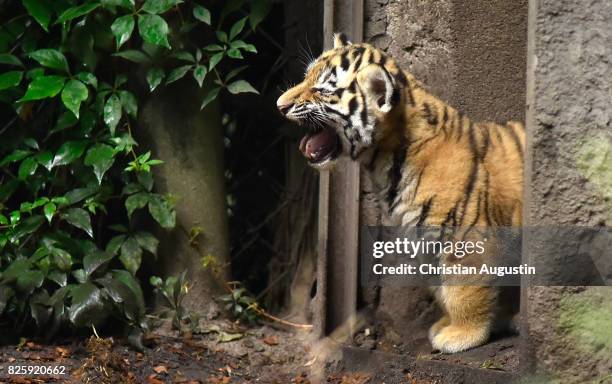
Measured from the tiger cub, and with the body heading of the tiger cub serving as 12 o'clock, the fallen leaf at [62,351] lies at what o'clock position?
The fallen leaf is roughly at 12 o'clock from the tiger cub.

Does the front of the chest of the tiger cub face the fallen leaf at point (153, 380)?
yes

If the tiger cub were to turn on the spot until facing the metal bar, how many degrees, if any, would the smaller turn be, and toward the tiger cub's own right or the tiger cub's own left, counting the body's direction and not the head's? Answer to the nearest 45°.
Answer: approximately 45° to the tiger cub's own right

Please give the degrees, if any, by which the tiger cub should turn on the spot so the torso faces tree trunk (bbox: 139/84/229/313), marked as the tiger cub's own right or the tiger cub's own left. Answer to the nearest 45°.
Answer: approximately 45° to the tiger cub's own right

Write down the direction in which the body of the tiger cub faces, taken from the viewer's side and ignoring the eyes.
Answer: to the viewer's left

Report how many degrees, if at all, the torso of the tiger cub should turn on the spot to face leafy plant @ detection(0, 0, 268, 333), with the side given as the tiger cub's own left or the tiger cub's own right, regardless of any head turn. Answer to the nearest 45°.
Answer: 0° — it already faces it
